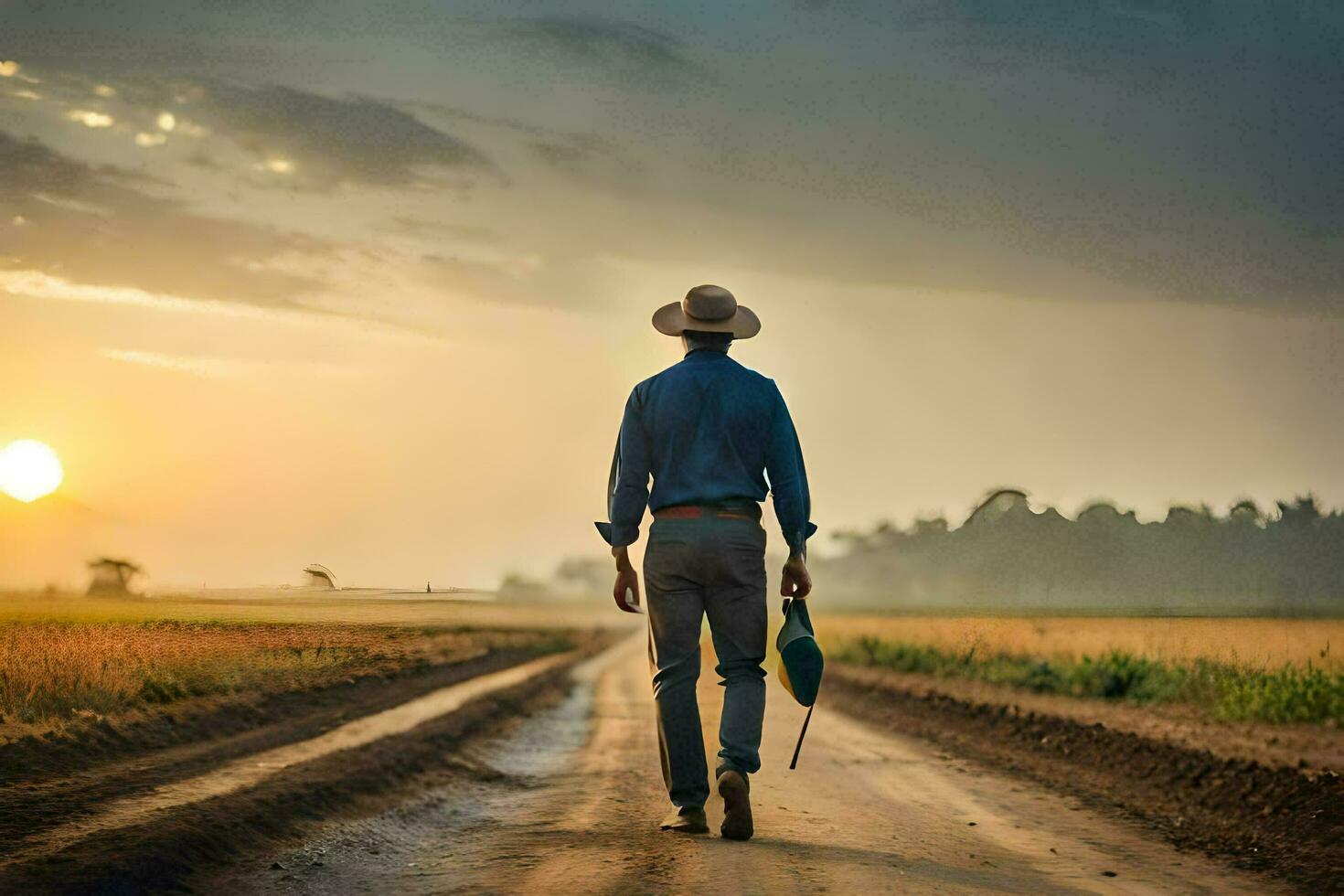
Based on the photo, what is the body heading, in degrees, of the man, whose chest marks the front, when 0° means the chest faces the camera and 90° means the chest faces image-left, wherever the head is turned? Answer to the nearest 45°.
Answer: approximately 180°
